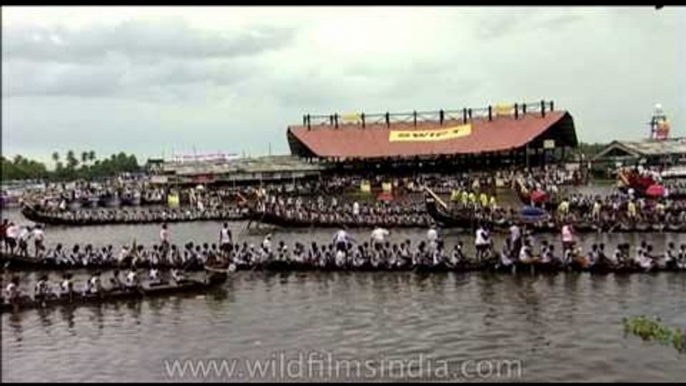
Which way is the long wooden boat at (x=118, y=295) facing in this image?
to the viewer's right

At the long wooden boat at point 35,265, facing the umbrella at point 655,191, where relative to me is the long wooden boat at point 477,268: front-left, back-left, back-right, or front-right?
front-right

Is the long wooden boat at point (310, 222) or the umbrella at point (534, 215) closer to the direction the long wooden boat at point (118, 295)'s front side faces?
the umbrella

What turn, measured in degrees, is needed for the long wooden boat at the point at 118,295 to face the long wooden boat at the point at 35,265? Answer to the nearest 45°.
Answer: approximately 90° to its left

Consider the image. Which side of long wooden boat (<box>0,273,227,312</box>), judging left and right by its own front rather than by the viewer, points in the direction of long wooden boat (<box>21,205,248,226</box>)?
left

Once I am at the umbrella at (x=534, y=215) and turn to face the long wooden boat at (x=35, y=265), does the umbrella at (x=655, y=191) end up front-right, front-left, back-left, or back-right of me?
back-right

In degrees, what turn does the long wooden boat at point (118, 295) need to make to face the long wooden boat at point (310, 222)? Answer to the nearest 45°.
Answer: approximately 45° to its left

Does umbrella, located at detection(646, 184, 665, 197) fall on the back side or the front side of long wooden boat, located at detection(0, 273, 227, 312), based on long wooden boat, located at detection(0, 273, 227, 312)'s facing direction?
on the front side

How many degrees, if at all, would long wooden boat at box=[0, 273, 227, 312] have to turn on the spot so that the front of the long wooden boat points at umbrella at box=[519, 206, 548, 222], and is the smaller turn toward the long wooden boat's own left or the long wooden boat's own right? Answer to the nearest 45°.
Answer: approximately 45° to the long wooden boat's own left

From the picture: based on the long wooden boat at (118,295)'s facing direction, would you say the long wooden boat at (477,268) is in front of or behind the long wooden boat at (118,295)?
in front

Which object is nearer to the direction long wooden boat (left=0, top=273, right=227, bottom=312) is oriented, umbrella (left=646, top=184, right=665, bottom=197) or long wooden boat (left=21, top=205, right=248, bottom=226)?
the umbrella
